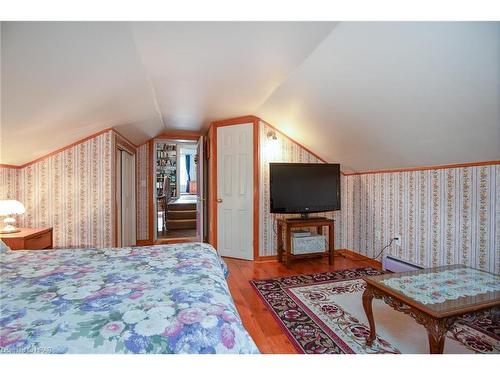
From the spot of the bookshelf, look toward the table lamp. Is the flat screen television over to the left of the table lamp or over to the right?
left

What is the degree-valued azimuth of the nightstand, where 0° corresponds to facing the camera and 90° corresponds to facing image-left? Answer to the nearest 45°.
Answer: approximately 315°

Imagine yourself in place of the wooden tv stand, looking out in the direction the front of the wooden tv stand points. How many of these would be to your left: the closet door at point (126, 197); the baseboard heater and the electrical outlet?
2

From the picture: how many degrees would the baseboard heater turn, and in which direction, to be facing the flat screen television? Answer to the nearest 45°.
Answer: approximately 45° to its right

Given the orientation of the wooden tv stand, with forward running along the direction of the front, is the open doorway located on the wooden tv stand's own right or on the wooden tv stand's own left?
on the wooden tv stand's own right

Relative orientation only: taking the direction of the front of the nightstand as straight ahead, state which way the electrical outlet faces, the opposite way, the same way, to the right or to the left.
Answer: the opposite way

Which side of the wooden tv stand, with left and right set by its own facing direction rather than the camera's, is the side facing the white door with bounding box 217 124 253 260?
right

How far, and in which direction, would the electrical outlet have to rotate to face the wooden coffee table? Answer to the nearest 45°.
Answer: approximately 45° to its left
